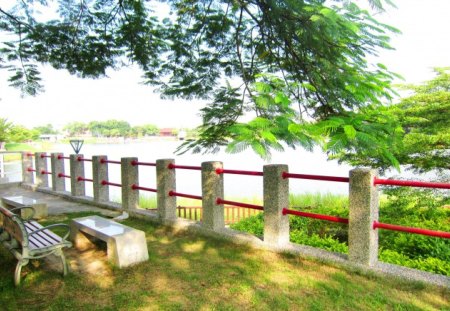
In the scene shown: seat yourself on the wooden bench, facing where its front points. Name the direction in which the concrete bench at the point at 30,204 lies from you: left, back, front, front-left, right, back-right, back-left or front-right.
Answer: front-left

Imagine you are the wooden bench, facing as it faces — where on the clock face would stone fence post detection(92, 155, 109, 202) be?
The stone fence post is roughly at 11 o'clock from the wooden bench.

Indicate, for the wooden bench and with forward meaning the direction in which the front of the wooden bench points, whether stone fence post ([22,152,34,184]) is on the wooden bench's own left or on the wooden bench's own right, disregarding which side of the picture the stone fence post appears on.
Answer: on the wooden bench's own left

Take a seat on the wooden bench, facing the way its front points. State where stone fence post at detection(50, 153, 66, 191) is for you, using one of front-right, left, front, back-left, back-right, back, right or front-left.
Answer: front-left

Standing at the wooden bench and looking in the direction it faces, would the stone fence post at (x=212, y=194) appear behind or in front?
in front

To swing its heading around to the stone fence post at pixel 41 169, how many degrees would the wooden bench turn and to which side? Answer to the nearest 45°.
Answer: approximately 45° to its left

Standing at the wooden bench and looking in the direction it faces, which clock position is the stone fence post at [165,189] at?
The stone fence post is roughly at 12 o'clock from the wooden bench.

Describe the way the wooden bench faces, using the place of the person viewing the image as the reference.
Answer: facing away from the viewer and to the right of the viewer

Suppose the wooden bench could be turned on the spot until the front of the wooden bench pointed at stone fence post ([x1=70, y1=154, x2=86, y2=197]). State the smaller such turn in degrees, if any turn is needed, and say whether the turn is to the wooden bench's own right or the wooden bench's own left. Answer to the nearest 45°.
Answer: approximately 45° to the wooden bench's own left

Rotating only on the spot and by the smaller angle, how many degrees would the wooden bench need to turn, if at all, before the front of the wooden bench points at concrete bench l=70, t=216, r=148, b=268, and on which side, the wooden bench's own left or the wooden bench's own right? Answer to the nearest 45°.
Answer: approximately 45° to the wooden bench's own right

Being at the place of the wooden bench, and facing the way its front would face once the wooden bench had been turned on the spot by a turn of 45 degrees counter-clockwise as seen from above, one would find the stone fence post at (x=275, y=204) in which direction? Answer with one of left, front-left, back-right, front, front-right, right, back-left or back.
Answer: right
